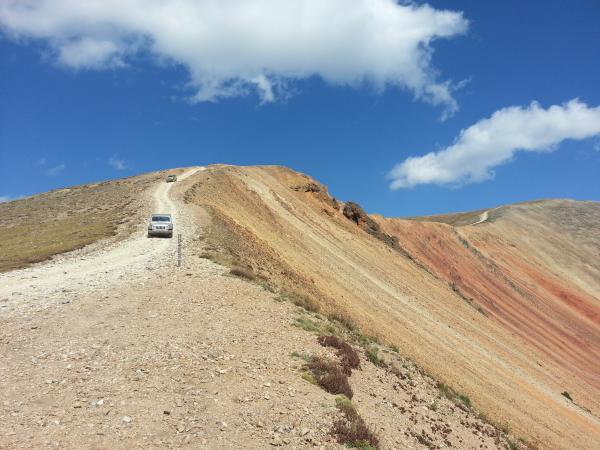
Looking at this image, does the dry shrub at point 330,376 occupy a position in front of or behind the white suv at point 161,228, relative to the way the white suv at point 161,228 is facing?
in front

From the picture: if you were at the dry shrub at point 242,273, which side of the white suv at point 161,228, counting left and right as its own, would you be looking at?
front

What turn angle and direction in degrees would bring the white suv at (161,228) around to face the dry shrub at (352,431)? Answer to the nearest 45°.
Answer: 0° — it already faces it

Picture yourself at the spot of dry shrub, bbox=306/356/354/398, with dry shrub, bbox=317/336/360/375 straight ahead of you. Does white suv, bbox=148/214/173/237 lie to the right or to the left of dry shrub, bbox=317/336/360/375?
left

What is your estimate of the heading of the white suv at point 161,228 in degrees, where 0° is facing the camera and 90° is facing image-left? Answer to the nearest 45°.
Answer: approximately 0°
